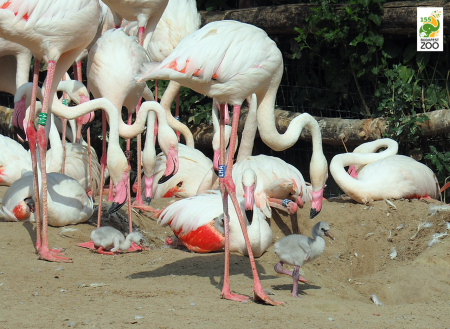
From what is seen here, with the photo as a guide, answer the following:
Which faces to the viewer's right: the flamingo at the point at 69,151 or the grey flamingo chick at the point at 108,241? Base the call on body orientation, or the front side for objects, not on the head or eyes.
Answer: the grey flamingo chick

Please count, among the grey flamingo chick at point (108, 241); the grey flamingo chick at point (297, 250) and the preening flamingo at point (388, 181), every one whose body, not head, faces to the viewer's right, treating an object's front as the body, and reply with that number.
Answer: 2

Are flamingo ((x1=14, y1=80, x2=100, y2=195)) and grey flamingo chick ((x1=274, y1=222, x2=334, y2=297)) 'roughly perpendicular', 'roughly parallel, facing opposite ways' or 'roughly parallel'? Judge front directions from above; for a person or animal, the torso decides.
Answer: roughly parallel, facing opposite ways

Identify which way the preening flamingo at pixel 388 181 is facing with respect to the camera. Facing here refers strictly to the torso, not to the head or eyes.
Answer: to the viewer's left

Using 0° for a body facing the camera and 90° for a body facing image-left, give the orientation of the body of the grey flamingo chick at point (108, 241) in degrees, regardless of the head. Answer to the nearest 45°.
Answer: approximately 270°

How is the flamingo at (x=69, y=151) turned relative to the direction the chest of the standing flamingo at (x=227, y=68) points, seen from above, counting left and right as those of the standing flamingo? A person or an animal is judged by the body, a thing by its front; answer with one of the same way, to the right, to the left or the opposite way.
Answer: the opposite way

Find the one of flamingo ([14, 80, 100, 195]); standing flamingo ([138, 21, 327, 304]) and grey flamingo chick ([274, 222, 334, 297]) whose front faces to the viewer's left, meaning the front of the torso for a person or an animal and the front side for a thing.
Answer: the flamingo

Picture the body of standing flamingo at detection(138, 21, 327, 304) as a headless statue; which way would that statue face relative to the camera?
to the viewer's right

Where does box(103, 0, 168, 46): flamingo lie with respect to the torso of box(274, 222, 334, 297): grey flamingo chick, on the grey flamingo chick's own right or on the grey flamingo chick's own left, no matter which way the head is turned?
on the grey flamingo chick's own left

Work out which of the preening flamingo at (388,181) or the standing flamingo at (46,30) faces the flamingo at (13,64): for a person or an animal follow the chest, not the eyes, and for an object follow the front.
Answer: the preening flamingo

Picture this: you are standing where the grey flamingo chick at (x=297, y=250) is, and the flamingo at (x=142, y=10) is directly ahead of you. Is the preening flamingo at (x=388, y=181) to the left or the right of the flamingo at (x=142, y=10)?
right

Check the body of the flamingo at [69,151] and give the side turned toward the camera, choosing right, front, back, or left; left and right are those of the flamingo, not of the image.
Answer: left

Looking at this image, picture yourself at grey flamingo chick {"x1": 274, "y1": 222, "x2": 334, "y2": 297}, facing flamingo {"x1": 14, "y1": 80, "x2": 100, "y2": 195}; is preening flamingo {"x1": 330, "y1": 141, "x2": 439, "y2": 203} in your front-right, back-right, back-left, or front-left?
front-right

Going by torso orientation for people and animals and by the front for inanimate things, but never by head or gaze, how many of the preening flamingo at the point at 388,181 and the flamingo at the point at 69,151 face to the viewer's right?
0
